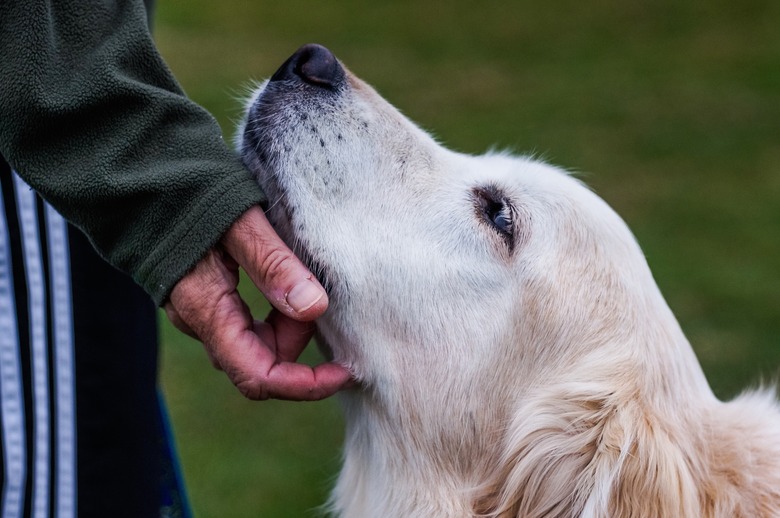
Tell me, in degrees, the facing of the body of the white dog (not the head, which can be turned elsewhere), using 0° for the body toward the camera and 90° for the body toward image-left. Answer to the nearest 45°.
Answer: approximately 90°
